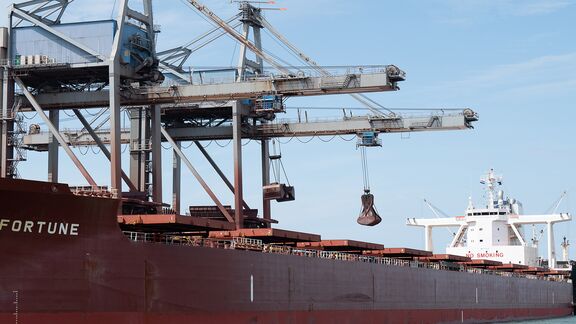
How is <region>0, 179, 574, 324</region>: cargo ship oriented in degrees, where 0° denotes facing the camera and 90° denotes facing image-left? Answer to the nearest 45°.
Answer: approximately 45°
